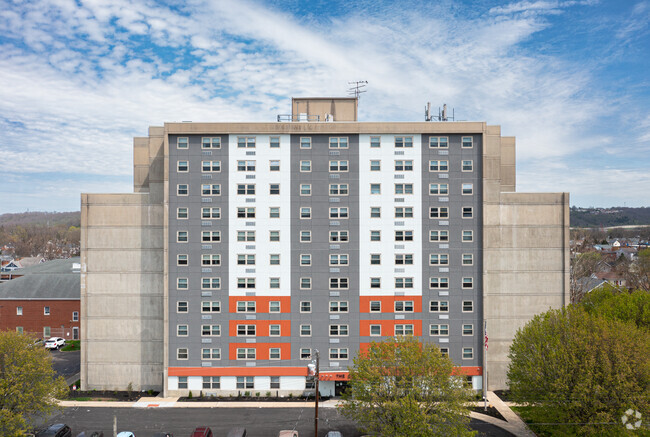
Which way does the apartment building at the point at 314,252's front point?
toward the camera

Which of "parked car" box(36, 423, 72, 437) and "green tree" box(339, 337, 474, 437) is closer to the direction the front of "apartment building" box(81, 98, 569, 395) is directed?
the green tree

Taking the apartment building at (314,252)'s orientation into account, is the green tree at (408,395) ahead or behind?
ahead

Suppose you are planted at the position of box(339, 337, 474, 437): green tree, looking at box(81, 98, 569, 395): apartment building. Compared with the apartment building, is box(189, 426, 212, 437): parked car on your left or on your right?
left

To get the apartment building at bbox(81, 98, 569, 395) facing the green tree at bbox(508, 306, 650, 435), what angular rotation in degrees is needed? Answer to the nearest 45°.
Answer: approximately 45° to its left

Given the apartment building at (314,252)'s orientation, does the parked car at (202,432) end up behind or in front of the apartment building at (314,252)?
in front

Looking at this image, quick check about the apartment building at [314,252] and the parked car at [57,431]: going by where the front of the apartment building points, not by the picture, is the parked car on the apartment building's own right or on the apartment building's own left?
on the apartment building's own right

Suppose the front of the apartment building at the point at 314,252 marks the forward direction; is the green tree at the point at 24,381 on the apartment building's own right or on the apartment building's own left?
on the apartment building's own right
